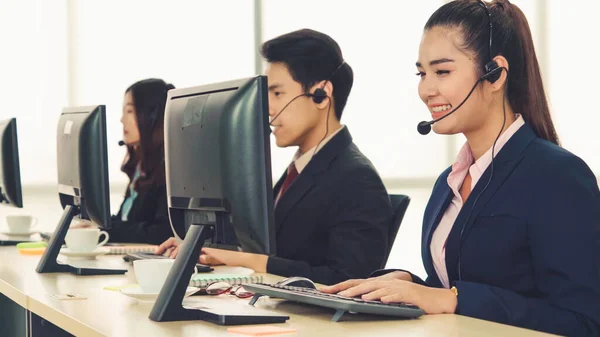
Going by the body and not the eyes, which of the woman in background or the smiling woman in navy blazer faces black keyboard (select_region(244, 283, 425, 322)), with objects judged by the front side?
the smiling woman in navy blazer

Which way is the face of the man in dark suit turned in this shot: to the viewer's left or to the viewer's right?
to the viewer's left

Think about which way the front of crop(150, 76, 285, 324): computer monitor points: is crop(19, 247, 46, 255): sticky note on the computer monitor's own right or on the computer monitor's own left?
on the computer monitor's own left

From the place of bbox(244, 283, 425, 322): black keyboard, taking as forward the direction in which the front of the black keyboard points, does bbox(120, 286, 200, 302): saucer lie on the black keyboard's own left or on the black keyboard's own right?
on the black keyboard's own left

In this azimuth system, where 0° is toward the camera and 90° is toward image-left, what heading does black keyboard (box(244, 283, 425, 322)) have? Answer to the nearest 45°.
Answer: approximately 225°
